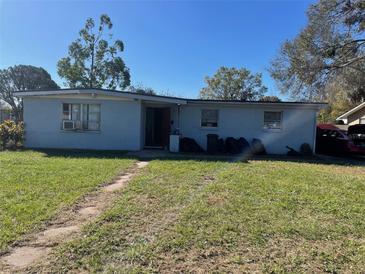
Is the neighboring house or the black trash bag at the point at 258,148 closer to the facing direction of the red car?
the neighboring house

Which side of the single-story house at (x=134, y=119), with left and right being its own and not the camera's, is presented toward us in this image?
front

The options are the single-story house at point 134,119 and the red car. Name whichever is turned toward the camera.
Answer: the single-story house

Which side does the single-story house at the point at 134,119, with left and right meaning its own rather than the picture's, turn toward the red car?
left

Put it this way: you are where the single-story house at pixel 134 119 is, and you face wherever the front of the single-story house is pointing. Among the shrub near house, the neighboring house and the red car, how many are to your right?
1
